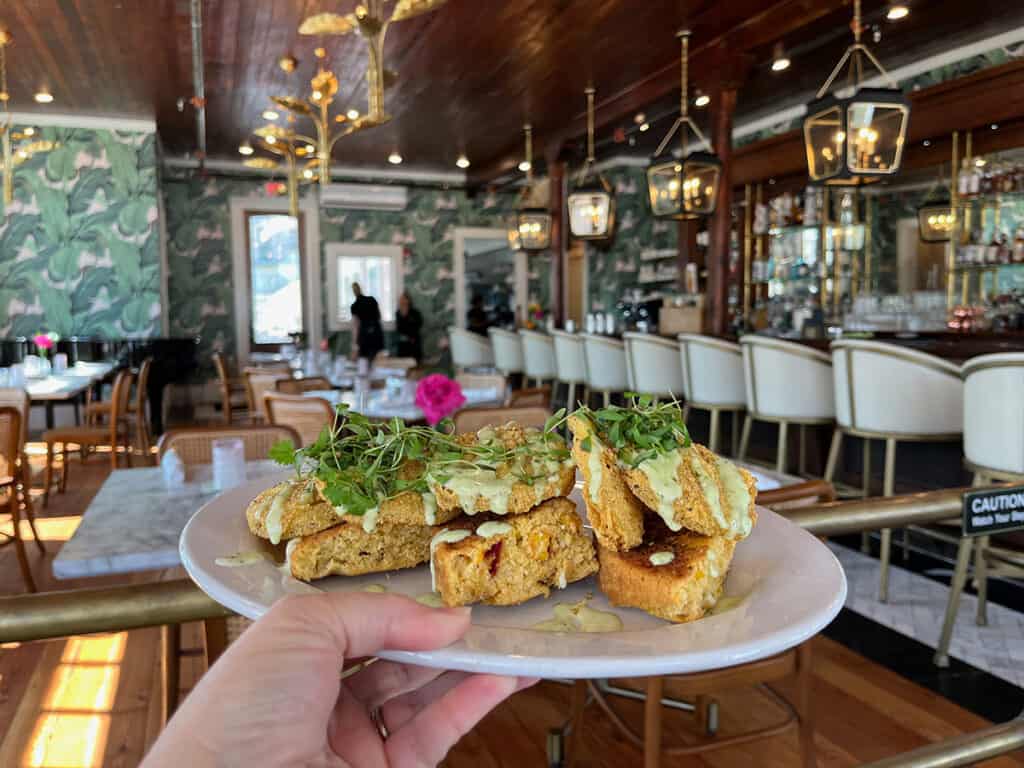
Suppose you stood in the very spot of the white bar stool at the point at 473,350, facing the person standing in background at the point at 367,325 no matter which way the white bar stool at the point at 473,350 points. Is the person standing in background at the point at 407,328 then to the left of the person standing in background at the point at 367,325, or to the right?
right

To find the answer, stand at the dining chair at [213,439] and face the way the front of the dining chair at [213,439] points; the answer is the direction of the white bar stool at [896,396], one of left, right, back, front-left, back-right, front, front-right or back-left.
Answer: left

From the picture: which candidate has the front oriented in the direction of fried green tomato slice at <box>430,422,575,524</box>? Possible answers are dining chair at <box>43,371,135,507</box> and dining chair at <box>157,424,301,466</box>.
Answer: dining chair at <box>157,424,301,466</box>

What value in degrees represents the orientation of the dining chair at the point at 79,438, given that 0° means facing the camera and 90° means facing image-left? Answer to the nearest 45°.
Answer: approximately 90°

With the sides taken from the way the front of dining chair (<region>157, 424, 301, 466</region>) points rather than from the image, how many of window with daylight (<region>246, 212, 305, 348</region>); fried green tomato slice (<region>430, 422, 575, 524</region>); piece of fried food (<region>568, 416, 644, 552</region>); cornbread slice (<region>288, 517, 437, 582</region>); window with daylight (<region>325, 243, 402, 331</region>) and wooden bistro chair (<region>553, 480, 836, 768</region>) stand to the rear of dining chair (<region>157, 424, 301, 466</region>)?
2

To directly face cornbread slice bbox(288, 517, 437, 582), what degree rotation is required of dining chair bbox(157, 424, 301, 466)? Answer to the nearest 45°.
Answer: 0° — it already faces it

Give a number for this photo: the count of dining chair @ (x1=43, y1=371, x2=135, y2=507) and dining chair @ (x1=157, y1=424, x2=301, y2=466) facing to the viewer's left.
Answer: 1

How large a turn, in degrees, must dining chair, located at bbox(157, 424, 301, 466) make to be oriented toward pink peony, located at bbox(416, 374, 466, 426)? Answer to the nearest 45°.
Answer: approximately 90° to its left

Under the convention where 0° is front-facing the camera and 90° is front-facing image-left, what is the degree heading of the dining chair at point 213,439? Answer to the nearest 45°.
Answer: approximately 0°

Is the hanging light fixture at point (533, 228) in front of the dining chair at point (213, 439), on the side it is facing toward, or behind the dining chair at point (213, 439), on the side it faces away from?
behind
